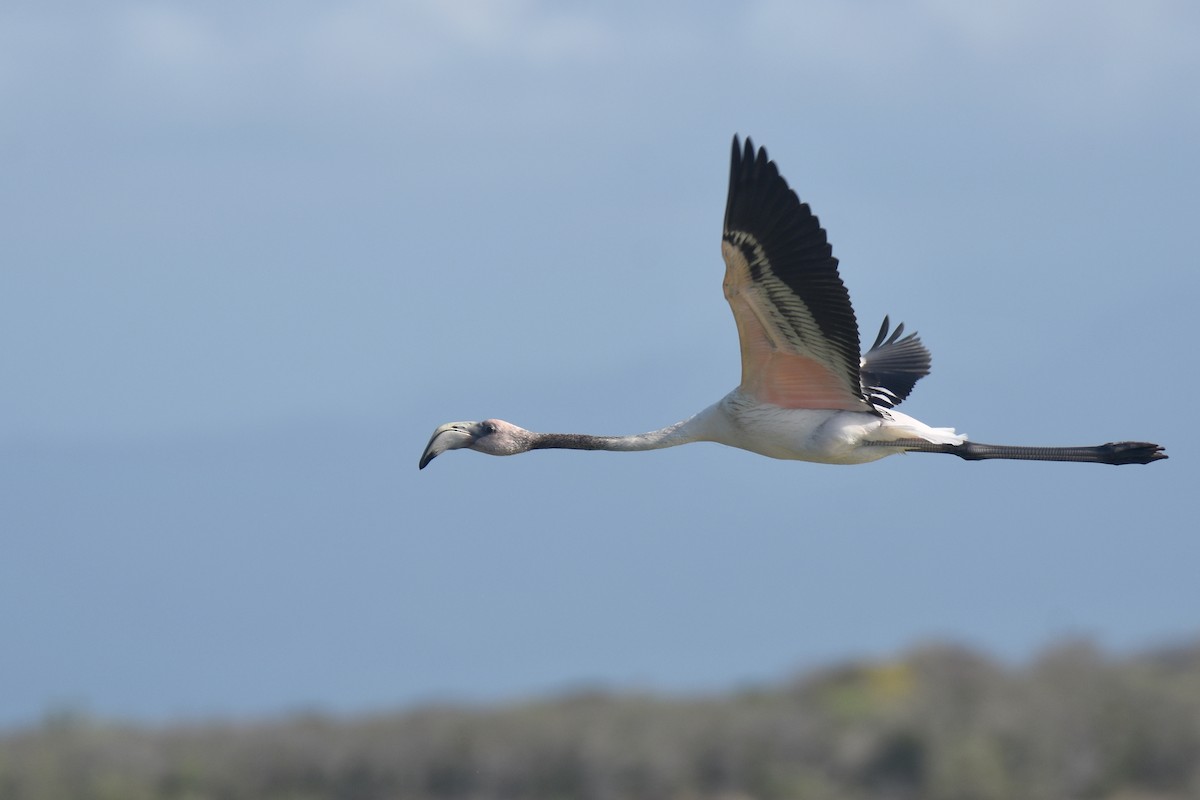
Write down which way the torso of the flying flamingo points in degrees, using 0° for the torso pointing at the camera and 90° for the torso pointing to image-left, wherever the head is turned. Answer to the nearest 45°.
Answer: approximately 90°
